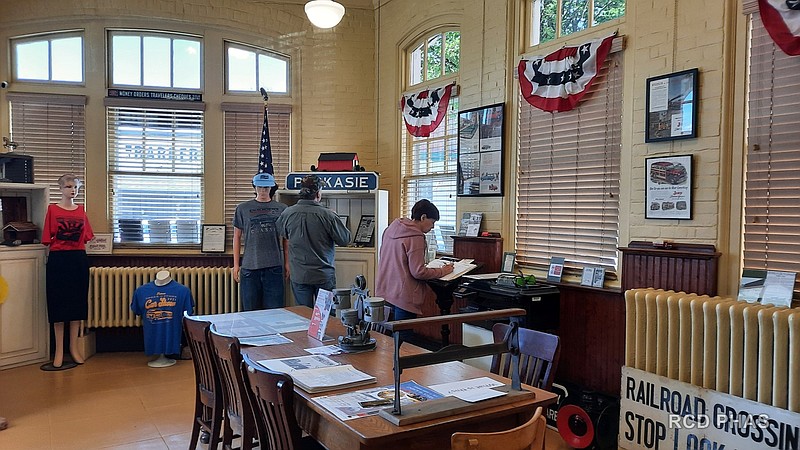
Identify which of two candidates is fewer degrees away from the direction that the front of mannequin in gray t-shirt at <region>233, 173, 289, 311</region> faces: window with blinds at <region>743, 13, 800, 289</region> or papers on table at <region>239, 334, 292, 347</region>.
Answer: the papers on table

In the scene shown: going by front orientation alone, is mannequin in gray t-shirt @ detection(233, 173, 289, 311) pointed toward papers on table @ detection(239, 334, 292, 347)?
yes

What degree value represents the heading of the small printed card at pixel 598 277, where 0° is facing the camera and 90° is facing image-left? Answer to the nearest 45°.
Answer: approximately 45°

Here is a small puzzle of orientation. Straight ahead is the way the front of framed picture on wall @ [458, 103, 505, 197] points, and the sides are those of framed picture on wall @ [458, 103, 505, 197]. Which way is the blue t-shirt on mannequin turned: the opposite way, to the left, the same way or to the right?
to the left

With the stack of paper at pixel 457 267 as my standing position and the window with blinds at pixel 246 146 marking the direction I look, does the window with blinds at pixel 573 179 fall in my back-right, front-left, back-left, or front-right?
back-right

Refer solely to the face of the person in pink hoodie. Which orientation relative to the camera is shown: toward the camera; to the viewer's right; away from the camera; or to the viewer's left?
to the viewer's right

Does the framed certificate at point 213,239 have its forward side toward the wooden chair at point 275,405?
yes

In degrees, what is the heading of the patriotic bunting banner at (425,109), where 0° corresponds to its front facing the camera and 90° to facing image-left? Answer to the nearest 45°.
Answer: approximately 45°
